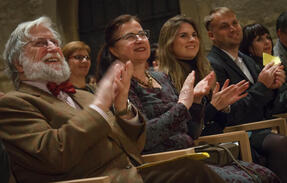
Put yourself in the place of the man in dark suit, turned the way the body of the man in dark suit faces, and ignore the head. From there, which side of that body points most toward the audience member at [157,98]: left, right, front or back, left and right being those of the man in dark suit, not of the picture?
right

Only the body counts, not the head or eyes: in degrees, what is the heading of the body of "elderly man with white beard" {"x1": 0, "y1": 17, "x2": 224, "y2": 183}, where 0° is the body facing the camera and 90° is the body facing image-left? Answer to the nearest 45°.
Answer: approximately 315°

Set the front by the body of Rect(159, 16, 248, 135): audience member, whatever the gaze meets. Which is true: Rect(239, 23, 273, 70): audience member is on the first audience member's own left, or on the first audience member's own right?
on the first audience member's own left

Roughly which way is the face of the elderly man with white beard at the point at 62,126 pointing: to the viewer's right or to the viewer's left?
to the viewer's right

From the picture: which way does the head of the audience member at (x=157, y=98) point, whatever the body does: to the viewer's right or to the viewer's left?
to the viewer's right

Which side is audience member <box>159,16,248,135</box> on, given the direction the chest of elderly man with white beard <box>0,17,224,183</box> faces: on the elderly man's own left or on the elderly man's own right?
on the elderly man's own left

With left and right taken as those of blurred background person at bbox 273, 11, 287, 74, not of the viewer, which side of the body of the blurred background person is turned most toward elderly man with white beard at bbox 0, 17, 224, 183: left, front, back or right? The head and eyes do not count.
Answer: right
